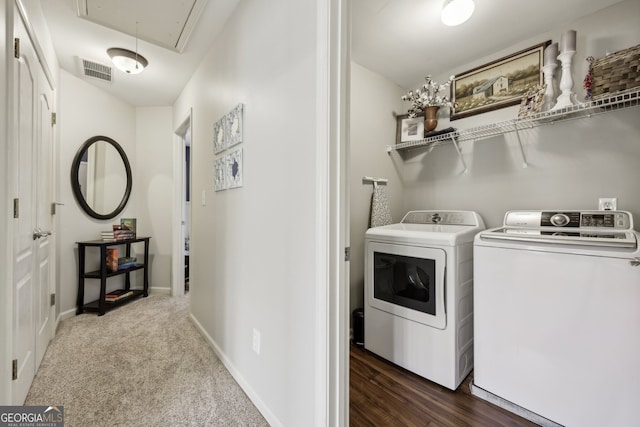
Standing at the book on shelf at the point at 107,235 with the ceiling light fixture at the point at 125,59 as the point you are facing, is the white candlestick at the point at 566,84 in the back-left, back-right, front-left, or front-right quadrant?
front-left

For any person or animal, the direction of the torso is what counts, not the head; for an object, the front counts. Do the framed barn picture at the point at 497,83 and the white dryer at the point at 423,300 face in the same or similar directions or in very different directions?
same or similar directions

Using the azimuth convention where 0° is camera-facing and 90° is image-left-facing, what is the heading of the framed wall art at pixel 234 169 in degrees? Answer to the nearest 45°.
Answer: approximately 45°

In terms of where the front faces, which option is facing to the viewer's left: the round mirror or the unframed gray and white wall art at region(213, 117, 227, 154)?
the unframed gray and white wall art

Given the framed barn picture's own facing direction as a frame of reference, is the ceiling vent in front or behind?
in front

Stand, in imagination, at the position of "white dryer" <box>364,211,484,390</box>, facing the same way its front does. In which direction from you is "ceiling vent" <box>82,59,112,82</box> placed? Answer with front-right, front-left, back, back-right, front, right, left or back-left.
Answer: front-right

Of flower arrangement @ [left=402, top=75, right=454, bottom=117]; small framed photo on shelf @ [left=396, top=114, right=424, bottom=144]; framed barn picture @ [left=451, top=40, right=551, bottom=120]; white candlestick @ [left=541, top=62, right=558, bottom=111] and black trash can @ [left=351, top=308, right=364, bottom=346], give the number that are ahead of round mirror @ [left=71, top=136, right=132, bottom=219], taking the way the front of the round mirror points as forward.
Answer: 5

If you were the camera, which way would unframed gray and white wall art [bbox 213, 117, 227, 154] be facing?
facing to the left of the viewer

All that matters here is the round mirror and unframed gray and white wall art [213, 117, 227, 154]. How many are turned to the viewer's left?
1

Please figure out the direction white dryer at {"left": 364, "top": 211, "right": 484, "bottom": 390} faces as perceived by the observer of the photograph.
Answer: facing the viewer and to the left of the viewer

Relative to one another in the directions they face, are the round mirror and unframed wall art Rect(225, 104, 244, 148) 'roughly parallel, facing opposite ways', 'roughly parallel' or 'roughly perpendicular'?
roughly perpendicular
